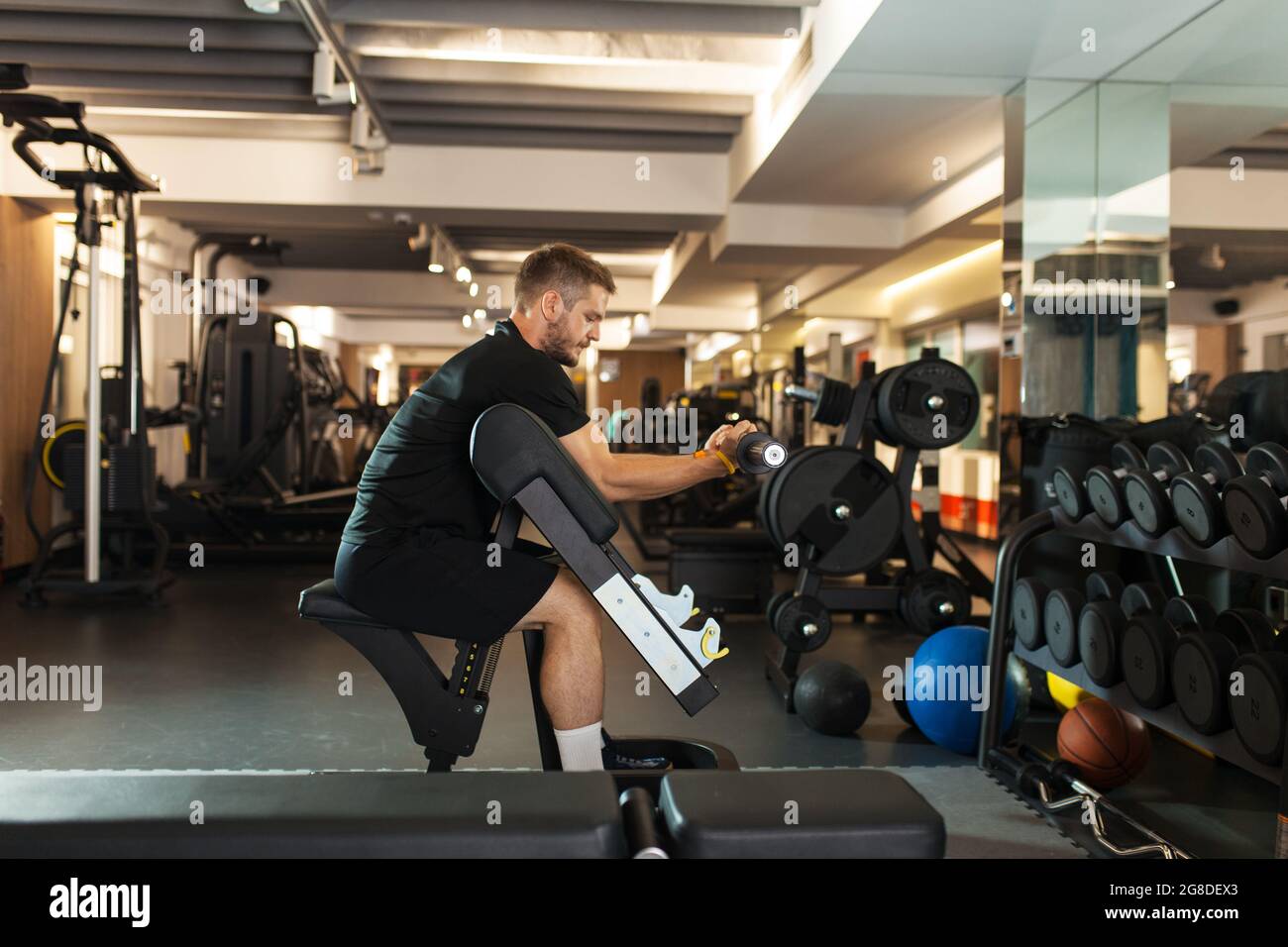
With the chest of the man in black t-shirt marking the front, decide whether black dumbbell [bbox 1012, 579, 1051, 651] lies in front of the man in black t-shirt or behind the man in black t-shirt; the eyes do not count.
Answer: in front

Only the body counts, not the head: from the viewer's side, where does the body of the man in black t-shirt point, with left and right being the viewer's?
facing to the right of the viewer

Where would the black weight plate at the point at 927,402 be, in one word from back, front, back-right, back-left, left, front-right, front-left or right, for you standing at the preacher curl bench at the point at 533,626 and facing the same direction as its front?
front-left

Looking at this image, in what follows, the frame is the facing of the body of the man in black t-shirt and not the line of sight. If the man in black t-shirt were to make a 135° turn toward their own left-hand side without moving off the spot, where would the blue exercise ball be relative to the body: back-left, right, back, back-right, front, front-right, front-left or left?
right

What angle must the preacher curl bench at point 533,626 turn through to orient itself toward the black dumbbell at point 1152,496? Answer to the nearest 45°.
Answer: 0° — it already faces it

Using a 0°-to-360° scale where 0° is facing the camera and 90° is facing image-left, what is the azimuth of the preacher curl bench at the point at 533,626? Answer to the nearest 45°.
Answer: approximately 270°

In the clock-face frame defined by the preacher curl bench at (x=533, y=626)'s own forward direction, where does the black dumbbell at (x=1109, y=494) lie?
The black dumbbell is roughly at 11 o'clock from the preacher curl bench.

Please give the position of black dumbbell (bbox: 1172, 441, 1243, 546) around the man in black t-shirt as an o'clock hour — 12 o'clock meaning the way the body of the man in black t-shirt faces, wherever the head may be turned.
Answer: The black dumbbell is roughly at 12 o'clock from the man in black t-shirt.

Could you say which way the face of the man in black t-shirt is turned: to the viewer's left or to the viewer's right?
to the viewer's right

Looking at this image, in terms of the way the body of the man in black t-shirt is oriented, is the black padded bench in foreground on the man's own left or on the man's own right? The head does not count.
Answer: on the man's own right

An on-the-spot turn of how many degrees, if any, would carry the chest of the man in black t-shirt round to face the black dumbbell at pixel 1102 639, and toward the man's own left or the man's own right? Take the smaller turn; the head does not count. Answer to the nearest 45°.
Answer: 0° — they already face it

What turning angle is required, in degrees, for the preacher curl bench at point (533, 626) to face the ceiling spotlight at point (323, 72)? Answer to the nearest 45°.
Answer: approximately 90° to its left

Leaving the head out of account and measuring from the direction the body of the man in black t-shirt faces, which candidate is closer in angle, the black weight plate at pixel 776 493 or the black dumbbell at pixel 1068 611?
the black dumbbell
